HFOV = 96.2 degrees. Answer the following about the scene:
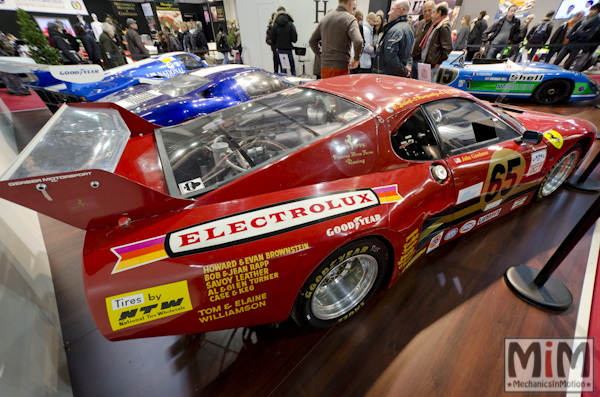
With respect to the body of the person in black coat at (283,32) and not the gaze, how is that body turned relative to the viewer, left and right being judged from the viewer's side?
facing away from the viewer

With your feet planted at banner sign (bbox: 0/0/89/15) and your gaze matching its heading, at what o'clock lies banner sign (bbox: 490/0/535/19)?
banner sign (bbox: 490/0/535/19) is roughly at 10 o'clock from banner sign (bbox: 0/0/89/15).

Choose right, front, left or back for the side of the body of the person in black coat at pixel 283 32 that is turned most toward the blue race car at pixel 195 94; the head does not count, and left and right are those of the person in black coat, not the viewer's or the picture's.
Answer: back

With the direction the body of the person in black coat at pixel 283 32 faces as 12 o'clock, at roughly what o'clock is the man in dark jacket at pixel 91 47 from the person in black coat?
The man in dark jacket is roughly at 9 o'clock from the person in black coat.

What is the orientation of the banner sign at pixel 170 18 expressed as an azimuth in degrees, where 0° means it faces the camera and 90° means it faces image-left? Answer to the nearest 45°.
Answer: approximately 0°

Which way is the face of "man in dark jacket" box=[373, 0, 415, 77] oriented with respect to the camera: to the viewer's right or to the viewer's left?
to the viewer's left

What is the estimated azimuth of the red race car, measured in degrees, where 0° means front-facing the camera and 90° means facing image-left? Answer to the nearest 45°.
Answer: approximately 225°

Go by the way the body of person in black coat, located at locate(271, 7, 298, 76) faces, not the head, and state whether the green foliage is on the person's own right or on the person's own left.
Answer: on the person's own left

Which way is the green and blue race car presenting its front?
to the viewer's right
